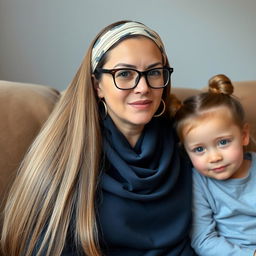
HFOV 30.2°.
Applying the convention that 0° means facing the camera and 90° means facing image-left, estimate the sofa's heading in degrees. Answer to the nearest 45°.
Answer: approximately 0°

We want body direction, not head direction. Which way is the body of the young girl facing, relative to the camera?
toward the camera

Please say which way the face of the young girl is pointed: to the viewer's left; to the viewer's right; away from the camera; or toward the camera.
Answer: toward the camera
